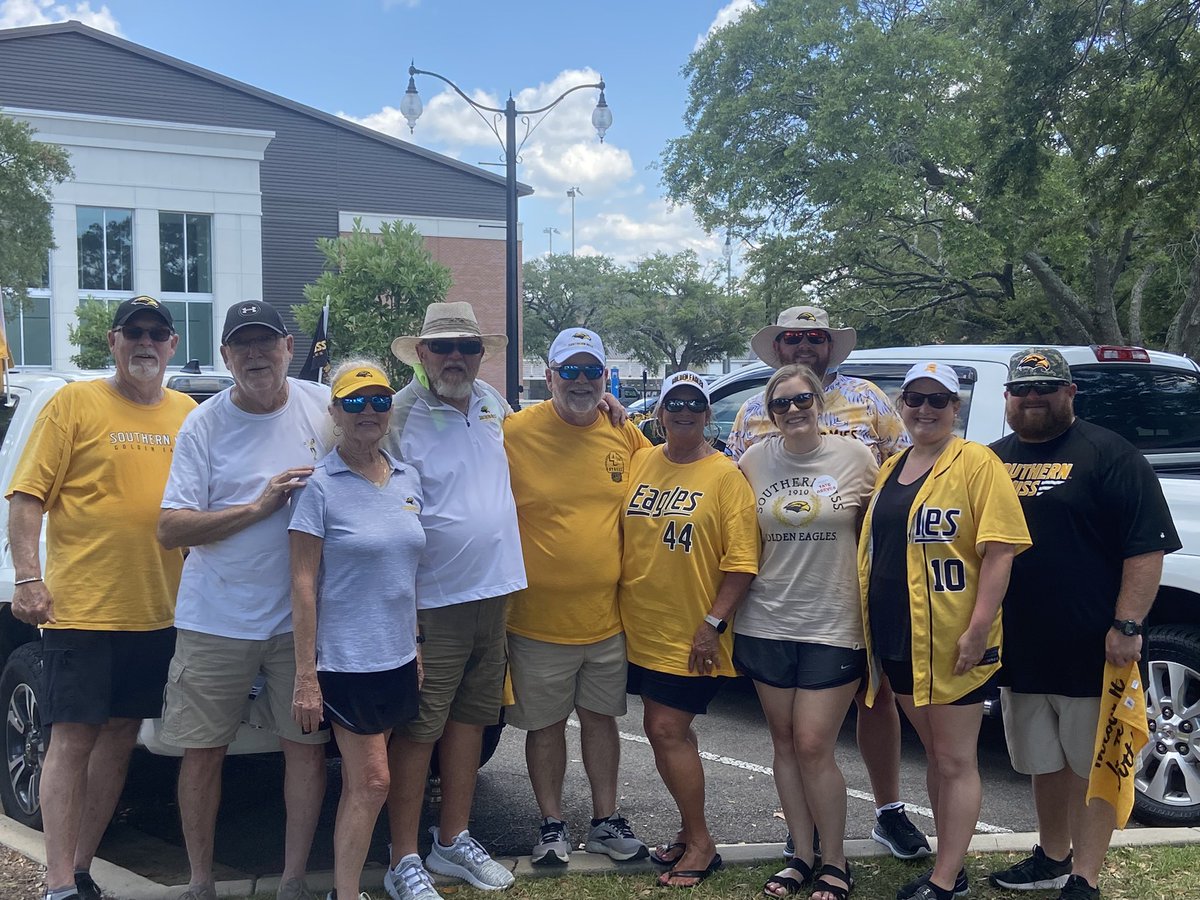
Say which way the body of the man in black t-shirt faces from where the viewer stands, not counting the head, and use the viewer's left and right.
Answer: facing the viewer and to the left of the viewer

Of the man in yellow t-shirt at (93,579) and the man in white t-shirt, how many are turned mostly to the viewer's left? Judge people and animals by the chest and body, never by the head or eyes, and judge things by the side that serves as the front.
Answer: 0

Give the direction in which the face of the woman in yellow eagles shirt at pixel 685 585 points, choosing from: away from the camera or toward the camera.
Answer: toward the camera

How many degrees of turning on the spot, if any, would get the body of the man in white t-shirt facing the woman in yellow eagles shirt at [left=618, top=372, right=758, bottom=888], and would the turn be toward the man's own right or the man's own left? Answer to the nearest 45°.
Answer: approximately 45° to the man's own left

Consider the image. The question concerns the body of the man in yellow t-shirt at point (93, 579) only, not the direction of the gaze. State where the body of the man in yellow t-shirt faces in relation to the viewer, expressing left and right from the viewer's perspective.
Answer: facing the viewer and to the right of the viewer

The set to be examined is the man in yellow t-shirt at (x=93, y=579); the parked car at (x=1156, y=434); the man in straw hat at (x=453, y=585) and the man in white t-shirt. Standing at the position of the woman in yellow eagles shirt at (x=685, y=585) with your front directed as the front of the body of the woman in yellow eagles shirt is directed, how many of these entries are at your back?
1
